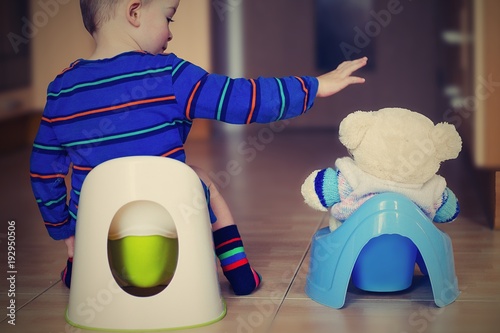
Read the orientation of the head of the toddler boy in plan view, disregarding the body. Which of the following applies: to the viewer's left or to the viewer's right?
to the viewer's right

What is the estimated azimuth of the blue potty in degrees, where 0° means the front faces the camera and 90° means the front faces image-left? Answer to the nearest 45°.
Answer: approximately 180°

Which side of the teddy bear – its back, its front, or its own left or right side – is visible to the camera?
back

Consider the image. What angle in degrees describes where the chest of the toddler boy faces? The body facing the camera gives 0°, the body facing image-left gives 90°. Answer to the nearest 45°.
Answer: approximately 180°

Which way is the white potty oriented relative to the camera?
away from the camera
